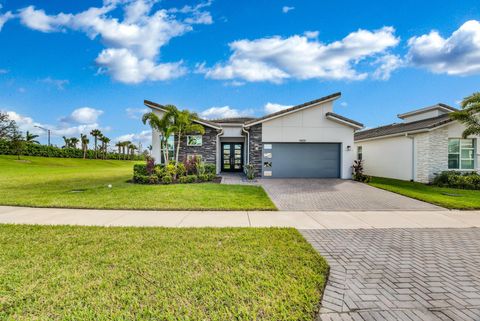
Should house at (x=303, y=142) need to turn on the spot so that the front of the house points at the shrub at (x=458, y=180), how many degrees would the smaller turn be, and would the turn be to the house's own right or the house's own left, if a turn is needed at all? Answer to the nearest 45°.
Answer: approximately 90° to the house's own left

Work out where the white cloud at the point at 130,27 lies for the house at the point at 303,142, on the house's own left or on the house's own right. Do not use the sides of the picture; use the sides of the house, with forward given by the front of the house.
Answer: on the house's own right

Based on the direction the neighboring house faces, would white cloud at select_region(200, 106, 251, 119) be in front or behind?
behind

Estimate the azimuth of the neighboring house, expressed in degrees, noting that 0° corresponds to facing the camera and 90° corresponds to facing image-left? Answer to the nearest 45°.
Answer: approximately 315°

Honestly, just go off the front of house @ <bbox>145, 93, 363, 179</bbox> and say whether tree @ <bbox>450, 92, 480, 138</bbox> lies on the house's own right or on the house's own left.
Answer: on the house's own left

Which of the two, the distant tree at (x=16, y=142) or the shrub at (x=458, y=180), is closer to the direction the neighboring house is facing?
the shrub

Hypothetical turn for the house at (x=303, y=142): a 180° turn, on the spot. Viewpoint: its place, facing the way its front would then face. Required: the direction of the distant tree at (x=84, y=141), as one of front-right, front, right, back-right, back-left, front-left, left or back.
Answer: front-left
